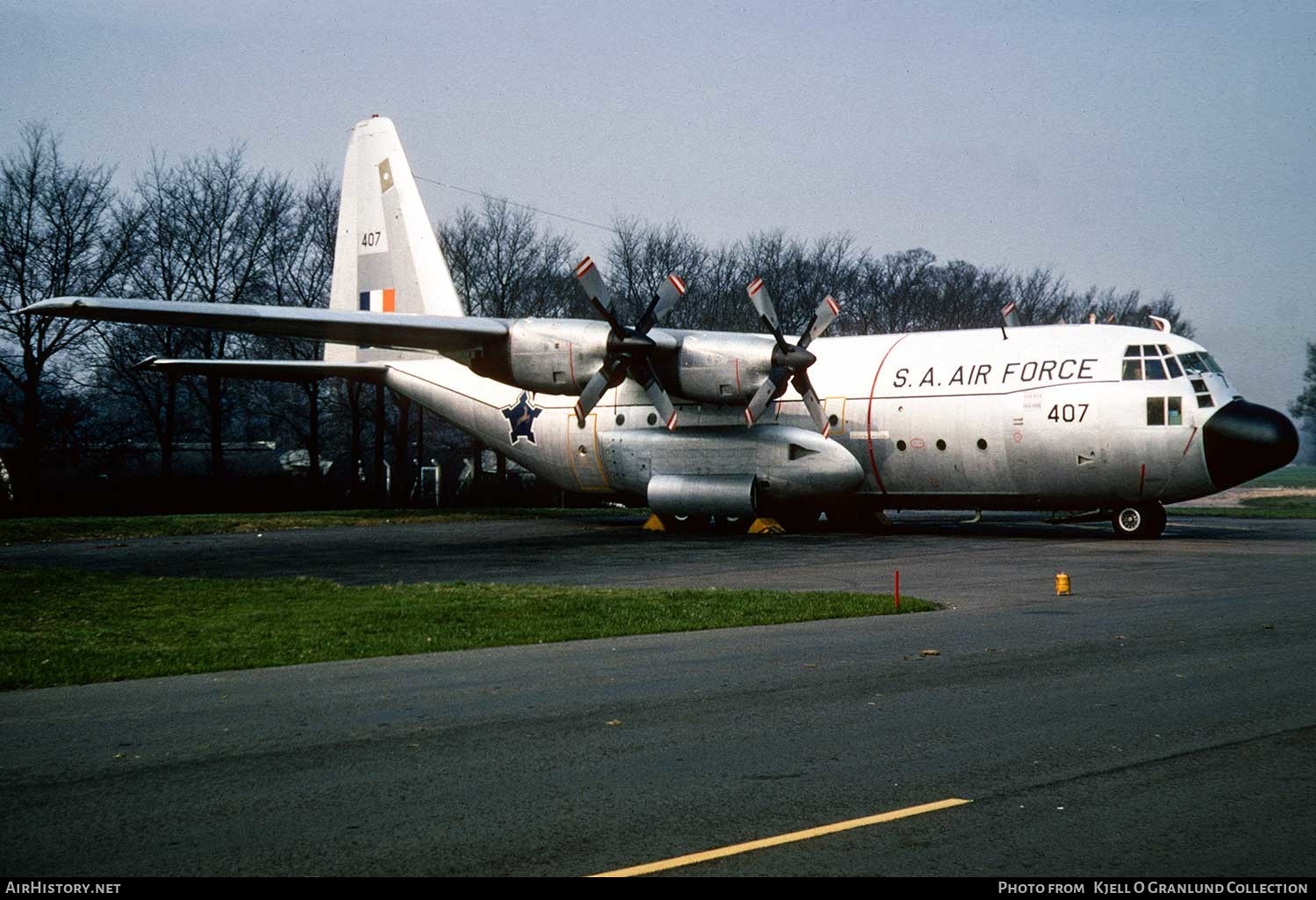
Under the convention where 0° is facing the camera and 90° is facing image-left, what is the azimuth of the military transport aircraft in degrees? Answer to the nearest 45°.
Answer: approximately 315°
